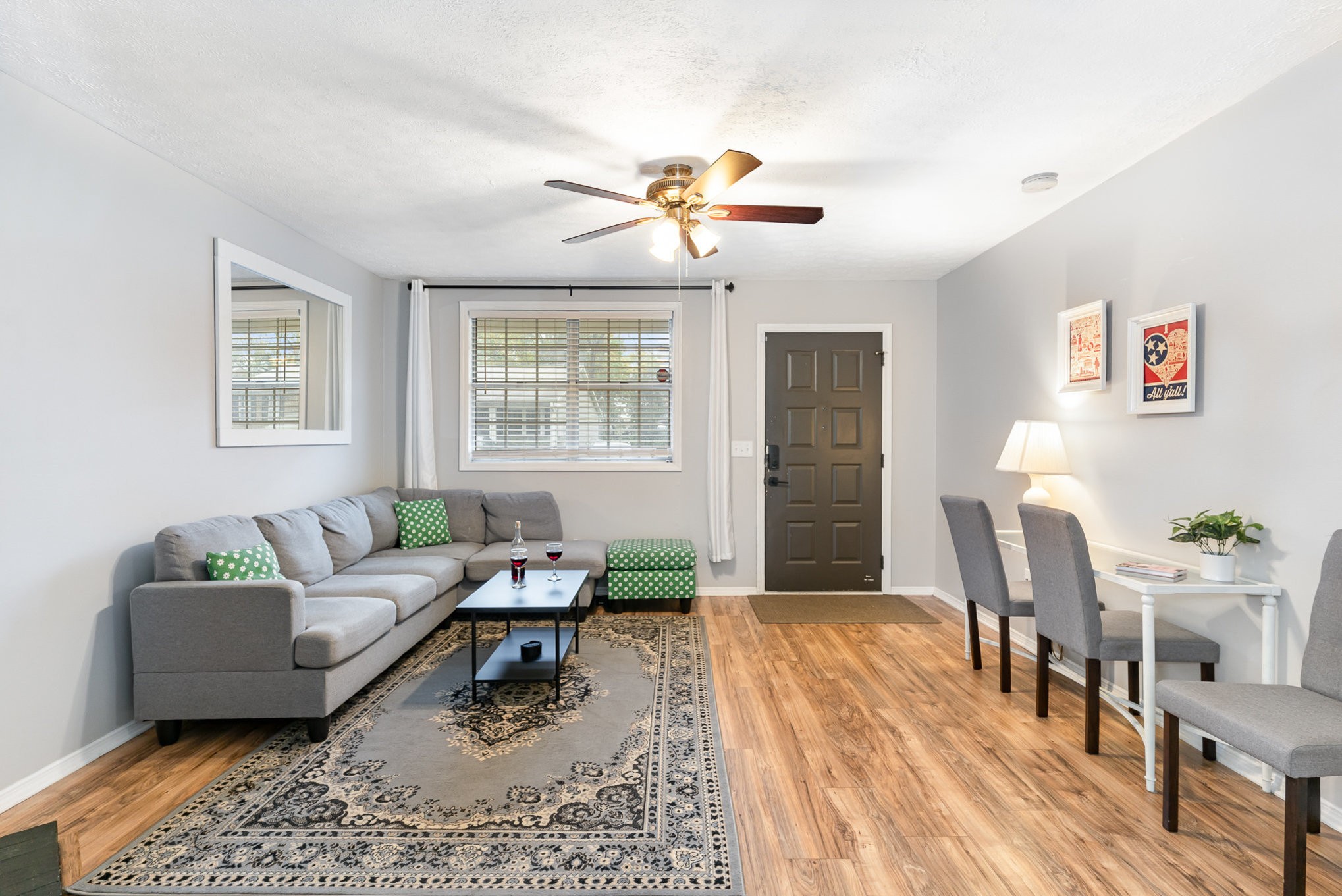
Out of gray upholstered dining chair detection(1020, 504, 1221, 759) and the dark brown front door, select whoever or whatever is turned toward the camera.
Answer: the dark brown front door

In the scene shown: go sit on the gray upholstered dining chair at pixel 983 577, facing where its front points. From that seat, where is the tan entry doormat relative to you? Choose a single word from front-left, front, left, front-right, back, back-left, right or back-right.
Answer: left

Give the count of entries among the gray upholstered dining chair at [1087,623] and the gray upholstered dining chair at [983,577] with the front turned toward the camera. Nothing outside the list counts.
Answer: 0

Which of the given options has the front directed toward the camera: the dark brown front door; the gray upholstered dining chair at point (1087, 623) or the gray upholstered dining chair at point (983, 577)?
the dark brown front door

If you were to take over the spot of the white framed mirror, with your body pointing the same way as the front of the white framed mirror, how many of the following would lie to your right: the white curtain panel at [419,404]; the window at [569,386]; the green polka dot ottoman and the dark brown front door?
0

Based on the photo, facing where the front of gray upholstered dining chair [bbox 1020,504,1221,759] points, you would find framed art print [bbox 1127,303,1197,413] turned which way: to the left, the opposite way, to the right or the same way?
the opposite way

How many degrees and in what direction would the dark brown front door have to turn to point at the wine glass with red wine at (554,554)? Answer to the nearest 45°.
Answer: approximately 45° to its right

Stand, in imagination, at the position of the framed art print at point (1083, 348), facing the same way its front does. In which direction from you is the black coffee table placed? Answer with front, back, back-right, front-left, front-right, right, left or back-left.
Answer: front

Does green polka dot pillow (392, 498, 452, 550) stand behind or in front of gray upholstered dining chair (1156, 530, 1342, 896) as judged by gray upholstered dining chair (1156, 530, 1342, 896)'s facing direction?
in front

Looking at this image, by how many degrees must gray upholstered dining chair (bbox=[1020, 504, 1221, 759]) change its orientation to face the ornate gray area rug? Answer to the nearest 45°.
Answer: approximately 180°

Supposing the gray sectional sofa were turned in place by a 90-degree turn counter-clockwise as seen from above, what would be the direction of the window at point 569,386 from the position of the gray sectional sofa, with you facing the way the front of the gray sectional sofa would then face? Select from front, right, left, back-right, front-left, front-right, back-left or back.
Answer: front

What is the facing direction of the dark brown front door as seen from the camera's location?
facing the viewer

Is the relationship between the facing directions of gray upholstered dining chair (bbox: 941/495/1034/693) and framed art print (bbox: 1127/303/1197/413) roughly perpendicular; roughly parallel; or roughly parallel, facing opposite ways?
roughly parallel, facing opposite ways

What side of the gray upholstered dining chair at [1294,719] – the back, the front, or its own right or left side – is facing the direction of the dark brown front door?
right

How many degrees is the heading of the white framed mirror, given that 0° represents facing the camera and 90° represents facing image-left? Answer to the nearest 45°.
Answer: approximately 315°

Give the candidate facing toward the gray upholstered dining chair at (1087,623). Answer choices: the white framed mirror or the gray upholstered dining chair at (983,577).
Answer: the white framed mirror

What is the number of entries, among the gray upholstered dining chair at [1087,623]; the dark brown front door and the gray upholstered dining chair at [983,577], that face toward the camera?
1

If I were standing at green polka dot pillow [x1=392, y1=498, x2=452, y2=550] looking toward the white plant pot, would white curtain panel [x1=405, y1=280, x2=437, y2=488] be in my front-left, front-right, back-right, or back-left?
back-left

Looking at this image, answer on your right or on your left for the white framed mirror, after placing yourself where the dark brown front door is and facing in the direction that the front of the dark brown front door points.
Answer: on your right

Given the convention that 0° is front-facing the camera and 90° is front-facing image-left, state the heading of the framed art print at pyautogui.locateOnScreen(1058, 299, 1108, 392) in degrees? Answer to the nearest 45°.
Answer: approximately 45°
